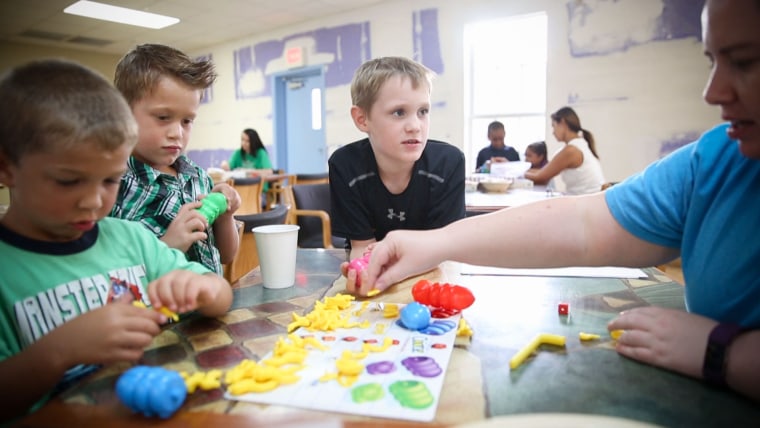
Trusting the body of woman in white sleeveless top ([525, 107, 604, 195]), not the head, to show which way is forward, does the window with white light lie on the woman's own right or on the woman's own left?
on the woman's own right

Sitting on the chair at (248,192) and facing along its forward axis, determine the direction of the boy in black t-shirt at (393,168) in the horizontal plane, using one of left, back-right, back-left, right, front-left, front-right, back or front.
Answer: back

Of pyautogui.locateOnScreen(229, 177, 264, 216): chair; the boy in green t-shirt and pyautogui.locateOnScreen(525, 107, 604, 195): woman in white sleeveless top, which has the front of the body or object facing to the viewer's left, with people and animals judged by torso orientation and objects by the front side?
the woman in white sleeveless top

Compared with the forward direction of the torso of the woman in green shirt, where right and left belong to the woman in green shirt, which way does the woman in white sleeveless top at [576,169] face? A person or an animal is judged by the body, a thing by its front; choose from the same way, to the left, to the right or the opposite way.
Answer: to the right

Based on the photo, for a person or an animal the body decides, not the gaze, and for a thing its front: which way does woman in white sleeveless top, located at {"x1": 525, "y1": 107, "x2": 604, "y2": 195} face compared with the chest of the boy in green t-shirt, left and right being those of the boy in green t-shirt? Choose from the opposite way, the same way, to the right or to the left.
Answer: the opposite way

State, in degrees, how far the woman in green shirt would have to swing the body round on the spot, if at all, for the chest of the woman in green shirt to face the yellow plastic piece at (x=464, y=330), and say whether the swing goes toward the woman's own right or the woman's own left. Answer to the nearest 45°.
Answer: approximately 45° to the woman's own left

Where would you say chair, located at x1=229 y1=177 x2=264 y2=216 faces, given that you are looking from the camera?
facing away from the viewer

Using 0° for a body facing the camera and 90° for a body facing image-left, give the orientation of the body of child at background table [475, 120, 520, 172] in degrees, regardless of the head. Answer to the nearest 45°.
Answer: approximately 0°

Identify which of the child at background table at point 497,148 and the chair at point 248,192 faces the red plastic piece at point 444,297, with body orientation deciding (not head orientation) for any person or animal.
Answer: the child at background table

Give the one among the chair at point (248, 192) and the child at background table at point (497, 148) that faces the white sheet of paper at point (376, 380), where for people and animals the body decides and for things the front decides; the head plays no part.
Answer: the child at background table

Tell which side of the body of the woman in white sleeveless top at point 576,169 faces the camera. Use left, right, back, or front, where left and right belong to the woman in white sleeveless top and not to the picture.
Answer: left
